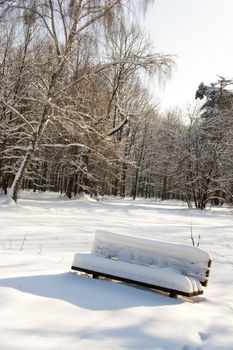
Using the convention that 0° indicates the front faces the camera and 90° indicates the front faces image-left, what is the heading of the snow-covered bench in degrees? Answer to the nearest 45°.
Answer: approximately 45°
